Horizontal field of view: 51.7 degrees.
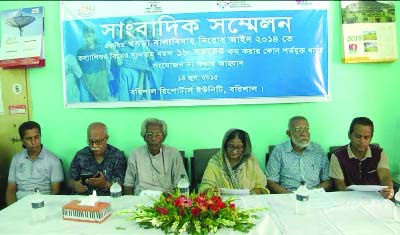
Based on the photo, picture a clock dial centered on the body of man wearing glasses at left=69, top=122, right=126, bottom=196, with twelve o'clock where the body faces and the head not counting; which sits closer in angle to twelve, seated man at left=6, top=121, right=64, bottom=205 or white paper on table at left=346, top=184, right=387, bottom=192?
the white paper on table

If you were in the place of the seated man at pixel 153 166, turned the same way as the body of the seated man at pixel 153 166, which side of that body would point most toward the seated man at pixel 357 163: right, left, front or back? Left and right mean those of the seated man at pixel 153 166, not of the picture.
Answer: left

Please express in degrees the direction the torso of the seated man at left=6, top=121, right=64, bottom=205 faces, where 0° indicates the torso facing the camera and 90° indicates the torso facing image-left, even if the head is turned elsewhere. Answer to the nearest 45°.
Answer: approximately 0°

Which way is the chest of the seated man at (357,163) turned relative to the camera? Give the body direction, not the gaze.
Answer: toward the camera

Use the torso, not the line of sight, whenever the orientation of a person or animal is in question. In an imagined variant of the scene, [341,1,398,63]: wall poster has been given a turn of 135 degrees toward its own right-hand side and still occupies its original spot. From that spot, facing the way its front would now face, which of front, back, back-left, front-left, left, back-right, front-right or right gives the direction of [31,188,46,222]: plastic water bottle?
left

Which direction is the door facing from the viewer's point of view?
toward the camera

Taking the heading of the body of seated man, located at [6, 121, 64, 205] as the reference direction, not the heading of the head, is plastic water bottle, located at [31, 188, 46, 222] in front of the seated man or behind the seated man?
in front

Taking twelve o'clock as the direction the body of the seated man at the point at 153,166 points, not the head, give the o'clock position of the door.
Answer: The door is roughly at 4 o'clock from the seated man.

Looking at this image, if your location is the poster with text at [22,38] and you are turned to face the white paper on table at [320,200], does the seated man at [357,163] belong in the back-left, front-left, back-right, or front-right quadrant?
front-left

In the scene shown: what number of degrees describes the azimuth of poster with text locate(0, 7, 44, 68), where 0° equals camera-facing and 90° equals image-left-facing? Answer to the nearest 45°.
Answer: approximately 0°

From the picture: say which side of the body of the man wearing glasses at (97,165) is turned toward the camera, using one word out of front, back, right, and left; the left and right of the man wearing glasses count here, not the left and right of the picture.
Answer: front

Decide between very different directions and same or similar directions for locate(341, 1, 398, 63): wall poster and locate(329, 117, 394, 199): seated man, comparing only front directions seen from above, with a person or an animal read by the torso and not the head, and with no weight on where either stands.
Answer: same or similar directions
